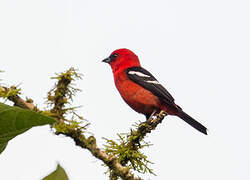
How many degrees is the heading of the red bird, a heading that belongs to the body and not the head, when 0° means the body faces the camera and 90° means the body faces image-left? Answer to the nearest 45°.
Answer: approximately 90°

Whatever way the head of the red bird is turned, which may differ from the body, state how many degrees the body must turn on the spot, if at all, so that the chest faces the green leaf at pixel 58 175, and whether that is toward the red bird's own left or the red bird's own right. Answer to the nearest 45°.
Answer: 0° — it already faces it
